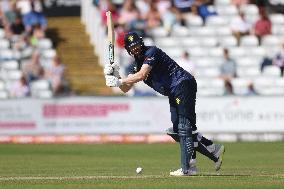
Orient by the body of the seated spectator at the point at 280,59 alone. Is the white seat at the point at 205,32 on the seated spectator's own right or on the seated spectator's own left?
on the seated spectator's own right

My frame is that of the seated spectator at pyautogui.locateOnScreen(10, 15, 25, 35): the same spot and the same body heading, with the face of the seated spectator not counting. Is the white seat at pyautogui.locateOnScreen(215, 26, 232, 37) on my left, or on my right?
on my left

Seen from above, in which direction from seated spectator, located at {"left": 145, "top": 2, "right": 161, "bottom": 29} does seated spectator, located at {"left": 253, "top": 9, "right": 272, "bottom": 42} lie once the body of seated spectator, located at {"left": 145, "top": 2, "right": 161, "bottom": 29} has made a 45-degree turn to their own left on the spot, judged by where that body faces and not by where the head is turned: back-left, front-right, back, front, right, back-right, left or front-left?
front-left

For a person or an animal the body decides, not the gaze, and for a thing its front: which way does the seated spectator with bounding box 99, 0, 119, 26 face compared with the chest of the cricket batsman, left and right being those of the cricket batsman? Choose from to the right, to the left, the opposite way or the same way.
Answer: to the left

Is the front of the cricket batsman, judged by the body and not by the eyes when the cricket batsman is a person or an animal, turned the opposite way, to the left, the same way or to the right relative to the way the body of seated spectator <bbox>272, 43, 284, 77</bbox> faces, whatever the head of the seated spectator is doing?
to the right

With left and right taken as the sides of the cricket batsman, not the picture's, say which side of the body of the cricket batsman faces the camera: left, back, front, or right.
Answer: left

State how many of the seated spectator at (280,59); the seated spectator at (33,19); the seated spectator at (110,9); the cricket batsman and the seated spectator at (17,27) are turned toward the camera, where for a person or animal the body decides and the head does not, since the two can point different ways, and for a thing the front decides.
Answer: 4

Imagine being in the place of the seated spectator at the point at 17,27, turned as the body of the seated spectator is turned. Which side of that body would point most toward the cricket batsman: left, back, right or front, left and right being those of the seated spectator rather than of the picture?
front

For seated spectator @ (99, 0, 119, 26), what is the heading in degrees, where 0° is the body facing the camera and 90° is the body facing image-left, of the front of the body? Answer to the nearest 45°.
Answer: approximately 0°

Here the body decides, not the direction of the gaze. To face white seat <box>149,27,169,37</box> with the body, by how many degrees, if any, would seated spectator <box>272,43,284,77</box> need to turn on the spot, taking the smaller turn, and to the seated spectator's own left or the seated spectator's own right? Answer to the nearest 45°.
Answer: approximately 90° to the seated spectator's own right

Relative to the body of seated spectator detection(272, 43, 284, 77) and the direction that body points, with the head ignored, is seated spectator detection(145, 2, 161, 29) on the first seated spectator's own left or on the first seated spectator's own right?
on the first seated spectator's own right
